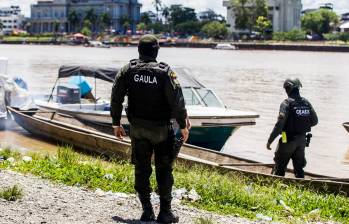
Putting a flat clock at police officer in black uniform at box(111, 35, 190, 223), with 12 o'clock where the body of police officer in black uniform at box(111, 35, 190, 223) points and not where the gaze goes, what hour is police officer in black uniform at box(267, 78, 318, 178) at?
police officer in black uniform at box(267, 78, 318, 178) is roughly at 1 o'clock from police officer in black uniform at box(111, 35, 190, 223).

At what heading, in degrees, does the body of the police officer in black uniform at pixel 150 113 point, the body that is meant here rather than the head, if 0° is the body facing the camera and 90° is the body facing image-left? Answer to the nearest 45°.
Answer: approximately 180°

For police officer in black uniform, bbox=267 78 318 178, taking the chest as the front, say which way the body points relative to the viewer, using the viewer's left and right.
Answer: facing away from the viewer and to the left of the viewer

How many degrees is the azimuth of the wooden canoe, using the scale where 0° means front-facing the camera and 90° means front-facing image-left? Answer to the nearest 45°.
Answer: approximately 135°

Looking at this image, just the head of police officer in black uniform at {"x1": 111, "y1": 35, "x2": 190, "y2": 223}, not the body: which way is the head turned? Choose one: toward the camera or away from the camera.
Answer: away from the camera

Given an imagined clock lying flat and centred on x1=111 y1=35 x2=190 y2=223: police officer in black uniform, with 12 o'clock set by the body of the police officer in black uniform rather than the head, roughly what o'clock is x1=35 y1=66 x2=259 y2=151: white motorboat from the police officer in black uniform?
The white motorboat is roughly at 12 o'clock from the police officer in black uniform.

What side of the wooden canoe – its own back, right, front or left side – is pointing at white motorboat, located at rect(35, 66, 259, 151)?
right
